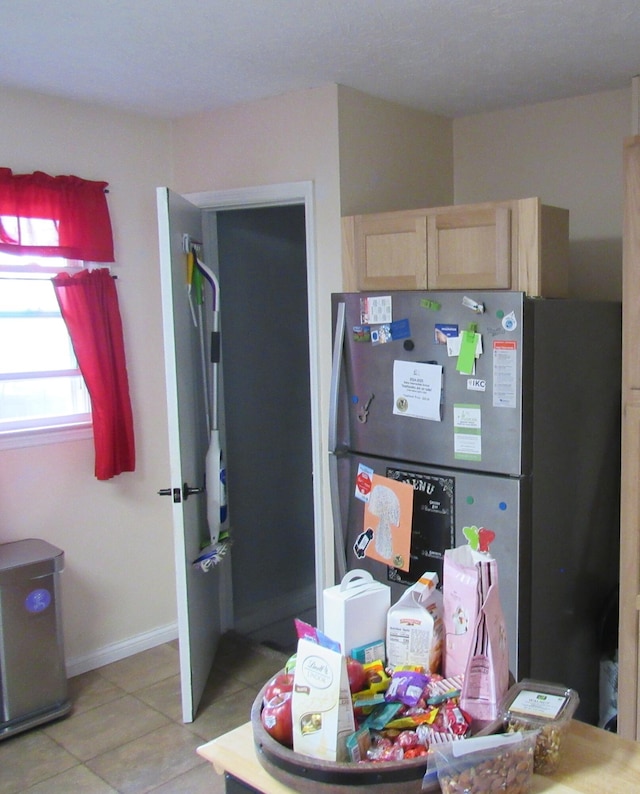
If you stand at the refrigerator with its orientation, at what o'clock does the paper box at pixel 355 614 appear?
The paper box is roughly at 11 o'clock from the refrigerator.

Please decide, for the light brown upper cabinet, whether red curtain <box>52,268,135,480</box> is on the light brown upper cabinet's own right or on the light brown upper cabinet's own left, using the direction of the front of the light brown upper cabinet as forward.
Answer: on the light brown upper cabinet's own right

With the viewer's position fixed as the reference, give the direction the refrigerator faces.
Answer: facing the viewer and to the left of the viewer

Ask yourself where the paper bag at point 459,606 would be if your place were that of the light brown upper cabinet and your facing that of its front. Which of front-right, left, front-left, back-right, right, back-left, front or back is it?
front-left

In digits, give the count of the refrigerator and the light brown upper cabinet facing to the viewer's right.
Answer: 0

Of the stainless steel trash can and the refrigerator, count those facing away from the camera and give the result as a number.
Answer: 0

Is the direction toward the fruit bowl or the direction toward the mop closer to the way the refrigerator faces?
the fruit bowl

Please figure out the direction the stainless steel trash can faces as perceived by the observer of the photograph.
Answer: facing the viewer and to the right of the viewer

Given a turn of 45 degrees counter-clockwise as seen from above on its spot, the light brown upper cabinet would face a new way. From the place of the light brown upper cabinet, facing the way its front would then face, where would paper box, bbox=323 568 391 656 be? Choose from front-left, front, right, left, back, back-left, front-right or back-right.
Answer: front

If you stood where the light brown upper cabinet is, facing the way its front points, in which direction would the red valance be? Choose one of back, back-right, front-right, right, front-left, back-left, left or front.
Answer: front-right

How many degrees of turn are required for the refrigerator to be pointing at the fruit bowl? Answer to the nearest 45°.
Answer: approximately 45° to its left

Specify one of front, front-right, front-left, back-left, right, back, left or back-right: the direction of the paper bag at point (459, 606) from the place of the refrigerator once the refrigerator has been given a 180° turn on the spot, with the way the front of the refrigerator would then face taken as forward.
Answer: back-right

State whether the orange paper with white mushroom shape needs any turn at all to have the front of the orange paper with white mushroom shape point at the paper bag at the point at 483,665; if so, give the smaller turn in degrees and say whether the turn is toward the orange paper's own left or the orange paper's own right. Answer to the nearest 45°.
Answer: approximately 45° to the orange paper's own left

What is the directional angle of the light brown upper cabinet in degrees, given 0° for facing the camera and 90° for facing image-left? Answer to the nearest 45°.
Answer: approximately 45°

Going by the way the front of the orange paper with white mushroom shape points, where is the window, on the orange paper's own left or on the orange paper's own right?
on the orange paper's own right
